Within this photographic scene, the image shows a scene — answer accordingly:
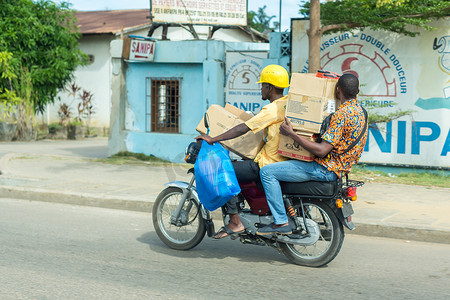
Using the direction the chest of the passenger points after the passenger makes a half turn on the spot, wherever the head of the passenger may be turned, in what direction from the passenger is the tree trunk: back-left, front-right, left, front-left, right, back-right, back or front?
left

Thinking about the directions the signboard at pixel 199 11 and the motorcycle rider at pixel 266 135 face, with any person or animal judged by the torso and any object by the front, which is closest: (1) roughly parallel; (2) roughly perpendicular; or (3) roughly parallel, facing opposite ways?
roughly perpendicular

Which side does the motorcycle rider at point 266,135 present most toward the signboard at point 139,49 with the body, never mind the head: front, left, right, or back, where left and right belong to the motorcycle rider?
right

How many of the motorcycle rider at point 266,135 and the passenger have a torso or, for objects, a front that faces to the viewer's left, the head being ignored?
2

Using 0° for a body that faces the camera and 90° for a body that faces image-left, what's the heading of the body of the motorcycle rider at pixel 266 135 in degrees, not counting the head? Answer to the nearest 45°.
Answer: approximately 90°

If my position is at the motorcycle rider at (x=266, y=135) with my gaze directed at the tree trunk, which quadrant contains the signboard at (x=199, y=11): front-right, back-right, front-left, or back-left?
front-left

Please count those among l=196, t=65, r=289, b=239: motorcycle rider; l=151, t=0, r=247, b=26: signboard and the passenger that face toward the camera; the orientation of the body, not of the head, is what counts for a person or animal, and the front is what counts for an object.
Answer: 1

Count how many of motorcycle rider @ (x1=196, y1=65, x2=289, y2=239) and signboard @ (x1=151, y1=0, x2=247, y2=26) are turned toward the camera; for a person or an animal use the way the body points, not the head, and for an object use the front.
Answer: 1

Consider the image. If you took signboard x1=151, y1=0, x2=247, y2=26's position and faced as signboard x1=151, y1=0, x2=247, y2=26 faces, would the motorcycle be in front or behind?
in front

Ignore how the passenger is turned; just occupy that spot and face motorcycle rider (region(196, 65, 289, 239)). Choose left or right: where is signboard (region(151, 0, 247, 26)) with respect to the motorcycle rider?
right

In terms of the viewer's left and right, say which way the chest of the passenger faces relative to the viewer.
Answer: facing to the left of the viewer

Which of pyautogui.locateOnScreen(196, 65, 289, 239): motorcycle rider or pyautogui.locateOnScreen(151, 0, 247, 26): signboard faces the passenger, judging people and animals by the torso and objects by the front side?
the signboard

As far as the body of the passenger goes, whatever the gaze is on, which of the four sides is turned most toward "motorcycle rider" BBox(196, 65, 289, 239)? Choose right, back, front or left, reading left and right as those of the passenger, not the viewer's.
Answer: front

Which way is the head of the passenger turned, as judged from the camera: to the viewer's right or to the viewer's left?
to the viewer's left

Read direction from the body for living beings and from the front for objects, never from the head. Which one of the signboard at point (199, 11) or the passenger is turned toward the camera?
the signboard

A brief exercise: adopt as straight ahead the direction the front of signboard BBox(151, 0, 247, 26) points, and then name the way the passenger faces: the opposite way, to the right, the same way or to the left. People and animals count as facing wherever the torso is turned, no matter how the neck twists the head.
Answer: to the right

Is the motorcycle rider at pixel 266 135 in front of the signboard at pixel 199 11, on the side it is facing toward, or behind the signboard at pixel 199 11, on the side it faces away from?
in front

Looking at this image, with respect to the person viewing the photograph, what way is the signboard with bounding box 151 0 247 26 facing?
facing the viewer

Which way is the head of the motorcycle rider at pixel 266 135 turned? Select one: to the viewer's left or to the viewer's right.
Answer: to the viewer's left
